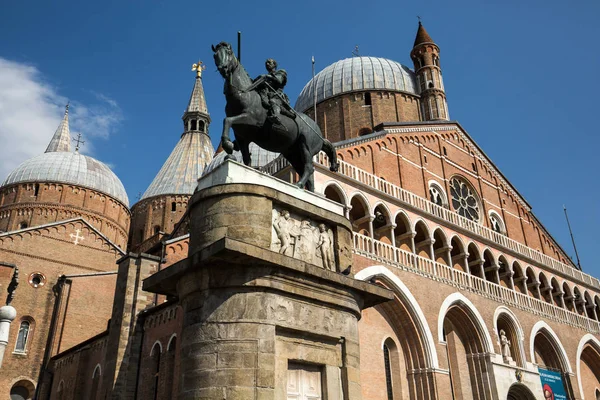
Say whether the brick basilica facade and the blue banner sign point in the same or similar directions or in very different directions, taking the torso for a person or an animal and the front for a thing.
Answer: same or similar directions

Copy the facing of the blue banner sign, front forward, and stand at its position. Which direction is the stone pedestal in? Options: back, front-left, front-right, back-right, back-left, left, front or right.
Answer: front-right

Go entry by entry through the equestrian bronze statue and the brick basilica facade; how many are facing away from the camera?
0

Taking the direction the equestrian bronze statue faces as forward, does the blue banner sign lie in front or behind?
behind

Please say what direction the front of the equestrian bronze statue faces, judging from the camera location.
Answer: facing the viewer and to the left of the viewer

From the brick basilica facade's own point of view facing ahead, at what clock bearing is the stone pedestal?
The stone pedestal is roughly at 2 o'clock from the brick basilica facade.

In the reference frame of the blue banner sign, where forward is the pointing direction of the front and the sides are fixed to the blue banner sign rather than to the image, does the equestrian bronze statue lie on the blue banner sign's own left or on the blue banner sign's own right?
on the blue banner sign's own right

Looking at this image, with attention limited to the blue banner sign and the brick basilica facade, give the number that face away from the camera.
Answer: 0

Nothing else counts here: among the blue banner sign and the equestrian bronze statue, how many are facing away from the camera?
0
